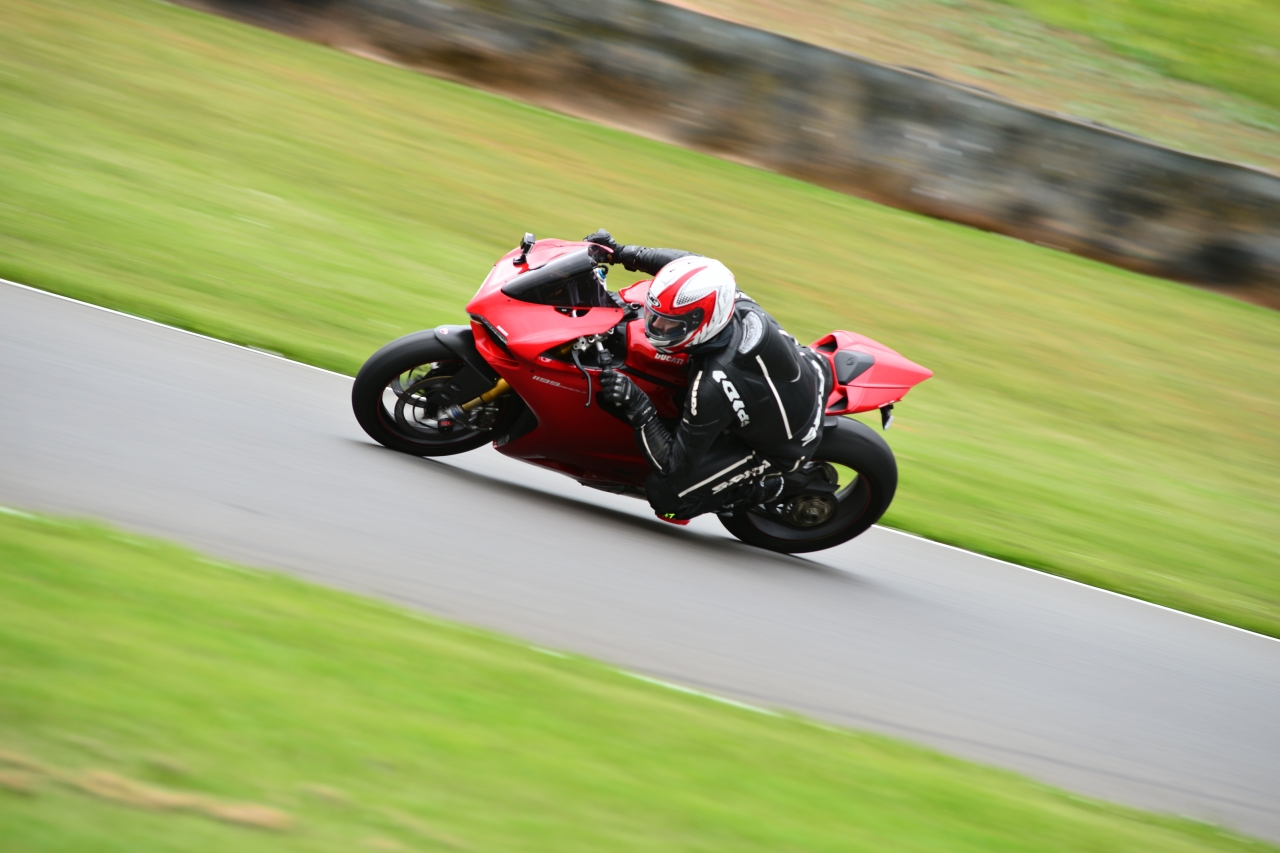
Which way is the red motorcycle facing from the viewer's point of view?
to the viewer's left

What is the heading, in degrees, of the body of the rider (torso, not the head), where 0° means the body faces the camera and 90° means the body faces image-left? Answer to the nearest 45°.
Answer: approximately 90°
